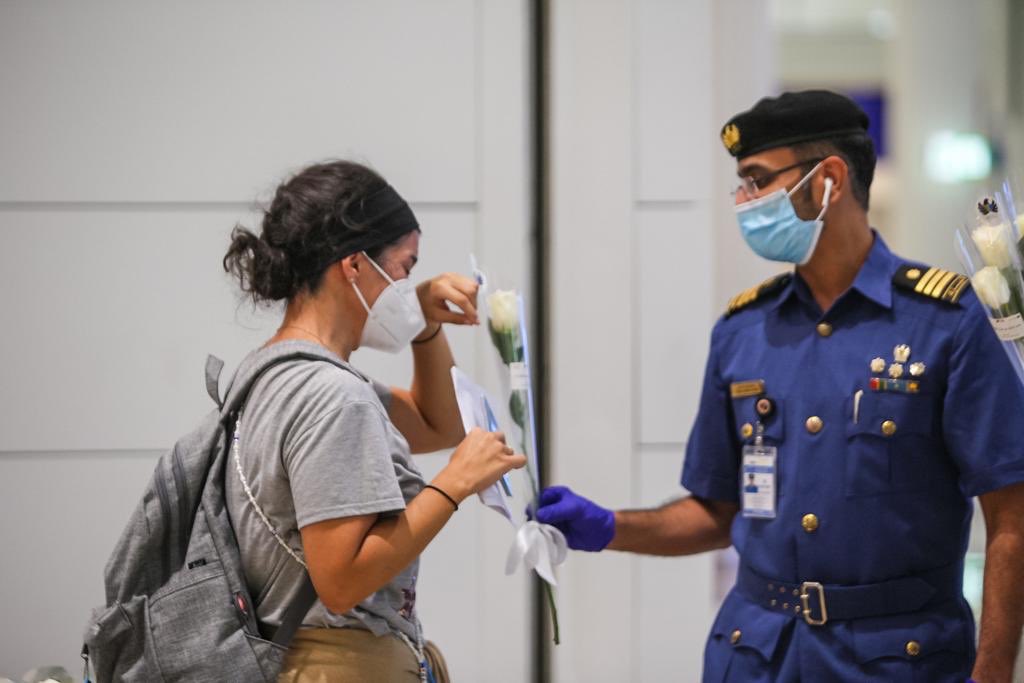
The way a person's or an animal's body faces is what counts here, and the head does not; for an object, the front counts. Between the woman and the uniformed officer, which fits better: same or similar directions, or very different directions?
very different directions

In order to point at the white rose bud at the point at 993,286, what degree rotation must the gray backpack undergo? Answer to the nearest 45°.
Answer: approximately 180°

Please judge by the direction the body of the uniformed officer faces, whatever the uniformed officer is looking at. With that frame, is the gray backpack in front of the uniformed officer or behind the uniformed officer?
in front

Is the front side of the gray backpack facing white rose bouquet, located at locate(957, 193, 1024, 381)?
no

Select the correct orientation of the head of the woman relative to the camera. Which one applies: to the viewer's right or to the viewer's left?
to the viewer's right

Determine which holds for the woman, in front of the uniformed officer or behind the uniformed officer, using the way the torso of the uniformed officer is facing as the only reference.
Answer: in front

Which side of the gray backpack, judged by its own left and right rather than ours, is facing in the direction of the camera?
left

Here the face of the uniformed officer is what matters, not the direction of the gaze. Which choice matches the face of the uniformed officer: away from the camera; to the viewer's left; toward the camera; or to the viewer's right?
to the viewer's left

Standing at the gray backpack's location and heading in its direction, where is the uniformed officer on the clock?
The uniformed officer is roughly at 6 o'clock from the gray backpack.

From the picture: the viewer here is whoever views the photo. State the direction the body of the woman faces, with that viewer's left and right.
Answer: facing to the right of the viewer

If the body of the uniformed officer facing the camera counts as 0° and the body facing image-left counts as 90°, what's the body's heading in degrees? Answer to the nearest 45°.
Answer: approximately 45°
